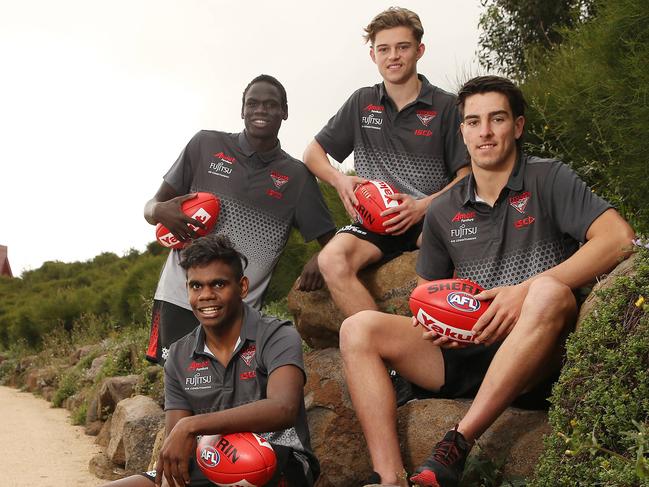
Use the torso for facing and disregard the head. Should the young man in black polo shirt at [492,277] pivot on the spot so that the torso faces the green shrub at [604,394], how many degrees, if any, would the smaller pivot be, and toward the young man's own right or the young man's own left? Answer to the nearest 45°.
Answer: approximately 90° to the young man's own left

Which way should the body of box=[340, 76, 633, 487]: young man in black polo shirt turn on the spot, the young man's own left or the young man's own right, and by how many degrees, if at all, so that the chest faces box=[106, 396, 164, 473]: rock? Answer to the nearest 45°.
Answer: approximately 90° to the young man's own right

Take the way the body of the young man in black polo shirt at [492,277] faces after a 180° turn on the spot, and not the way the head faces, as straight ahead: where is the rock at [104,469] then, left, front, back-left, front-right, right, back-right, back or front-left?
left

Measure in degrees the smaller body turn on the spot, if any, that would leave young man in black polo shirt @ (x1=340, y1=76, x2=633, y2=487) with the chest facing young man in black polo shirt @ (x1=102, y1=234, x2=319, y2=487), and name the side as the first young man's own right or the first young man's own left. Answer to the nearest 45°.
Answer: approximately 45° to the first young man's own right

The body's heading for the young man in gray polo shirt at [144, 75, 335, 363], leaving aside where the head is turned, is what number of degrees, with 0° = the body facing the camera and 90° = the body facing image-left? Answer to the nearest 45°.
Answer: approximately 0°

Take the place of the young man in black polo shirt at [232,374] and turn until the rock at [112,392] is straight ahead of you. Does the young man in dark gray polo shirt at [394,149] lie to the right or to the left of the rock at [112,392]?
right

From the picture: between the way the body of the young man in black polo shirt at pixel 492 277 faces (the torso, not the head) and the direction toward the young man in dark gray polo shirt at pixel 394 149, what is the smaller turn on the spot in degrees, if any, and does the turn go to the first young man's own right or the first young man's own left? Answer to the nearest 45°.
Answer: approximately 135° to the first young man's own right

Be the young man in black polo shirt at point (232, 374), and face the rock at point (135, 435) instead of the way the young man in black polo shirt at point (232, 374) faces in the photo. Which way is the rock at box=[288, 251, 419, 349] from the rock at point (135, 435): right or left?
right

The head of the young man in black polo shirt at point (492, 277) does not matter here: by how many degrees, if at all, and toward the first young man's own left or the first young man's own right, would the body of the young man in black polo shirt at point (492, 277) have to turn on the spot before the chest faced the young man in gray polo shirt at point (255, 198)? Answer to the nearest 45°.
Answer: approximately 90° to the first young man's own right

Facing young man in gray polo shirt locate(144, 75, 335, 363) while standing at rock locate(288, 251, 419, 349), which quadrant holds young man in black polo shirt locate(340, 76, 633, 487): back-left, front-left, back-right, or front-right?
back-left
